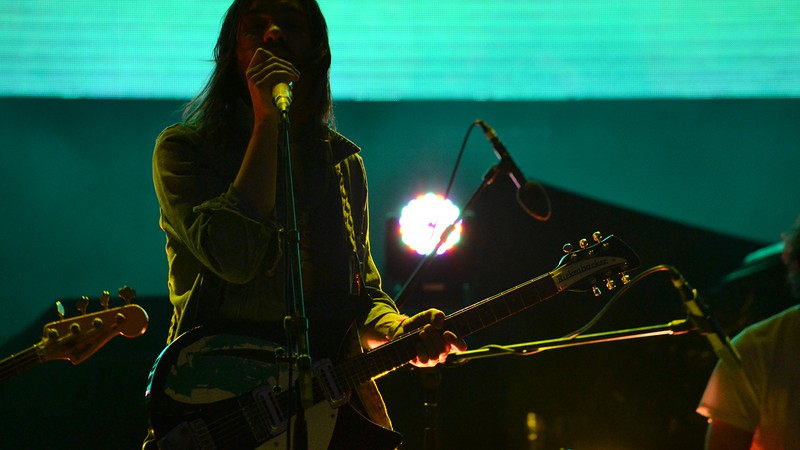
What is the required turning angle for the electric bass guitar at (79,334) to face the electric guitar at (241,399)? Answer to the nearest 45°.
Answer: approximately 45° to its left

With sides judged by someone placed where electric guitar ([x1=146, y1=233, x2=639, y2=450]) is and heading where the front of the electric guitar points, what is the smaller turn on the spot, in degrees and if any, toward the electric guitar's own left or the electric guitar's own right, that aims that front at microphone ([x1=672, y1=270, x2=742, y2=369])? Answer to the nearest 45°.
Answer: approximately 90° to the electric guitar's own left

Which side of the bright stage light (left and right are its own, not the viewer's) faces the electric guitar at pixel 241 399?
front

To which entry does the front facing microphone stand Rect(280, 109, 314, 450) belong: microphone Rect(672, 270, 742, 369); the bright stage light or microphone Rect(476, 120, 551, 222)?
the bright stage light

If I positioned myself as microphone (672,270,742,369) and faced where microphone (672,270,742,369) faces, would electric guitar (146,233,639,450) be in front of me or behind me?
behind
